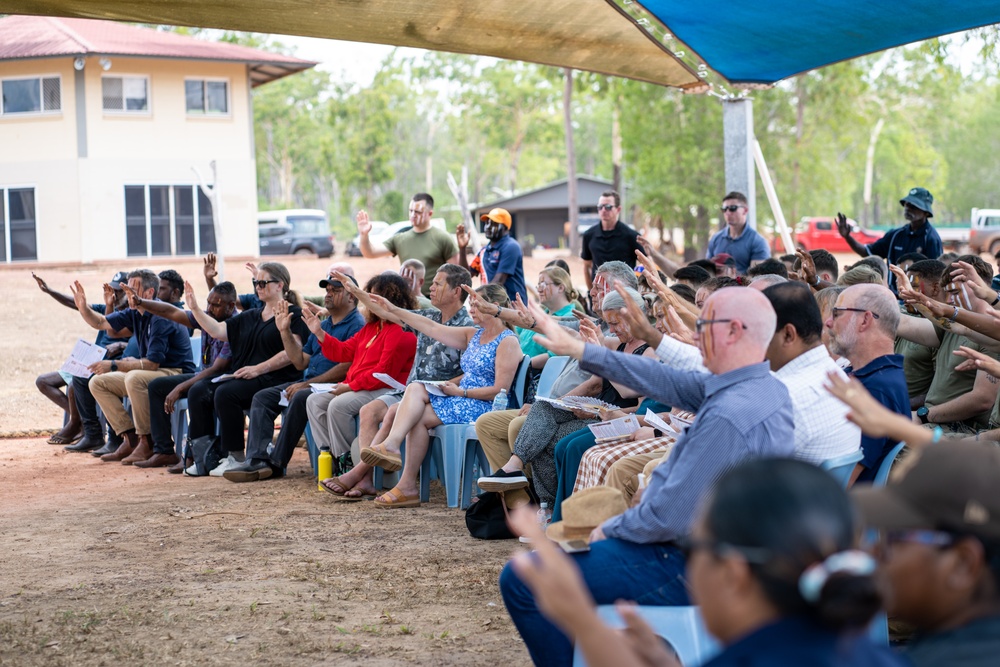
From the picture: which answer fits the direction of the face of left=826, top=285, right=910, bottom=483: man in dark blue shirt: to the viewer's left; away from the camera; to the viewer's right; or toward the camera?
to the viewer's left

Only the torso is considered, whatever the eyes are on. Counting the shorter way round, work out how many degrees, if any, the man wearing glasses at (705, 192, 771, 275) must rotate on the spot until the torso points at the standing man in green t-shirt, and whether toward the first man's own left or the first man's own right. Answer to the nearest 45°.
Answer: approximately 45° to the first man's own right

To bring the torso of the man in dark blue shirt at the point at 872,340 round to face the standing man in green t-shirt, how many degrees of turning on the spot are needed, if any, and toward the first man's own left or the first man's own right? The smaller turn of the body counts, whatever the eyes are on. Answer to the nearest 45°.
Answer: approximately 45° to the first man's own right

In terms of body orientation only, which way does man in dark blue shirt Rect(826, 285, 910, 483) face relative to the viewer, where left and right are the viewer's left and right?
facing to the left of the viewer

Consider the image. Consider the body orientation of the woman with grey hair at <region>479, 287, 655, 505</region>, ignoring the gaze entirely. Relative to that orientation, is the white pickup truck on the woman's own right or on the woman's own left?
on the woman's own right

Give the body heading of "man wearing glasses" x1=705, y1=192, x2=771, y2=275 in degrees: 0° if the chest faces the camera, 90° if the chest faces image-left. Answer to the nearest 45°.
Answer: approximately 45°

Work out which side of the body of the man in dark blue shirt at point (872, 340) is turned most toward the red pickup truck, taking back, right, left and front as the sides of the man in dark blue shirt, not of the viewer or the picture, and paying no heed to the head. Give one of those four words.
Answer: right

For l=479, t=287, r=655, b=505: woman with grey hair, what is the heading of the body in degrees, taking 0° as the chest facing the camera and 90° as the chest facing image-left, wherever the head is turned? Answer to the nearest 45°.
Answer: approximately 90°

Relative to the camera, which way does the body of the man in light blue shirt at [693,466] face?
to the viewer's left

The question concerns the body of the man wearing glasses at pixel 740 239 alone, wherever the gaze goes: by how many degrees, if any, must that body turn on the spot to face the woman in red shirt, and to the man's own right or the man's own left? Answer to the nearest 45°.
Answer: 0° — they already face them

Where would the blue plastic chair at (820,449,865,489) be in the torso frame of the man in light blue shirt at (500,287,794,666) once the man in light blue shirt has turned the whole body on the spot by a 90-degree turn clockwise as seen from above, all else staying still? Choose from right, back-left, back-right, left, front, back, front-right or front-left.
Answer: front-right

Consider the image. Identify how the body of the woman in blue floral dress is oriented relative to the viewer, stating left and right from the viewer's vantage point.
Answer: facing to the left of the viewer
